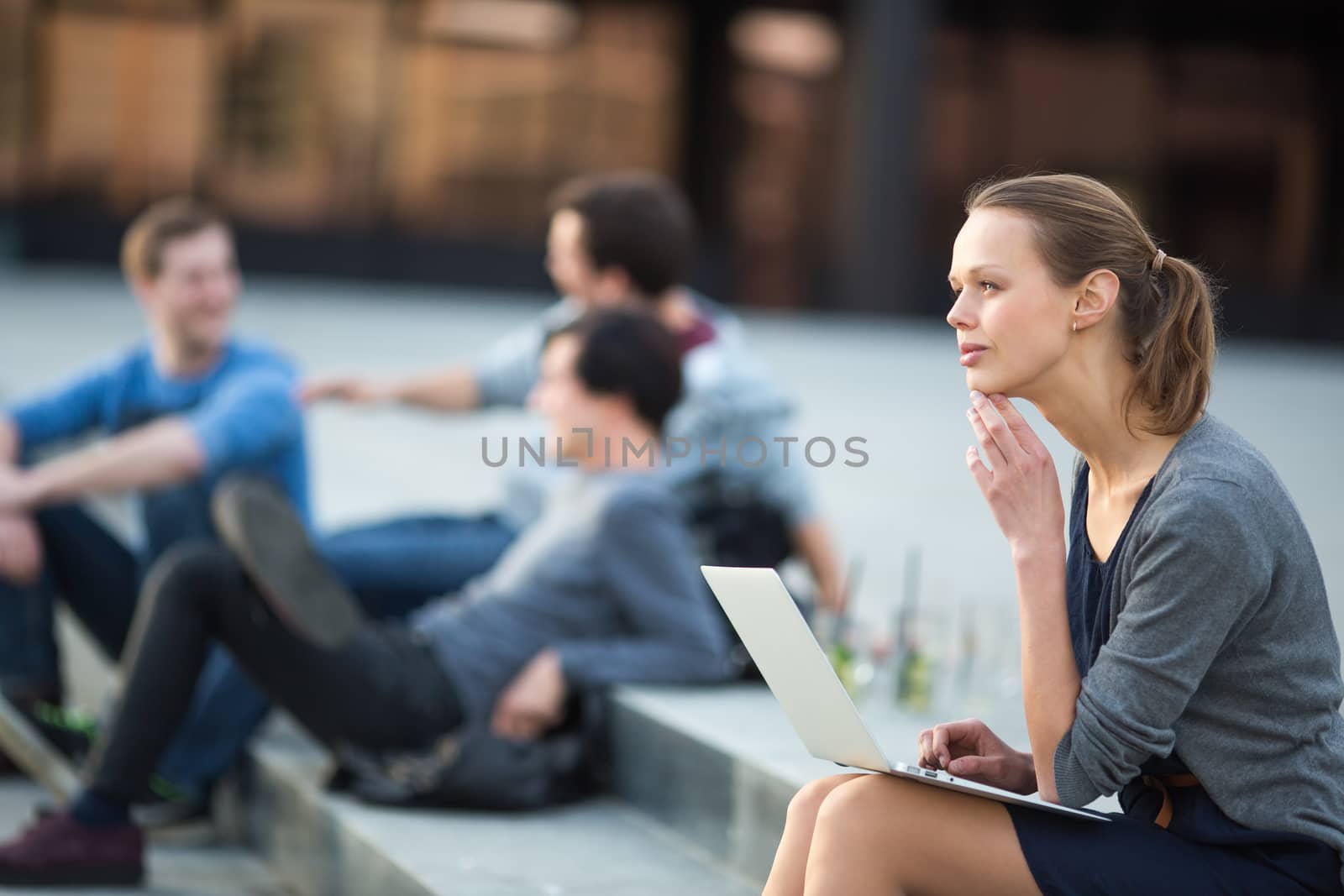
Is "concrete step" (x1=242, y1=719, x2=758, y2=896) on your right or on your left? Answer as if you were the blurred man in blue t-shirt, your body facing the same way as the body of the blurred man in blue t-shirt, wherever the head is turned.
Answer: on your left

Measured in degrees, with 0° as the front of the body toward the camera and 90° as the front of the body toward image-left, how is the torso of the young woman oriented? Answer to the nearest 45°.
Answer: approximately 90°

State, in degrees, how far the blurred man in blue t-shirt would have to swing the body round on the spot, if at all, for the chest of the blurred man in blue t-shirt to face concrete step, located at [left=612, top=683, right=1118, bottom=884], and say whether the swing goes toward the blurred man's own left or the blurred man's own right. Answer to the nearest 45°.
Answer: approximately 90° to the blurred man's own left

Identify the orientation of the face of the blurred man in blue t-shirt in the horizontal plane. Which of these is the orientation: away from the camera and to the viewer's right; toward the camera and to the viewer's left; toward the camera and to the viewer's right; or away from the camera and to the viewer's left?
toward the camera and to the viewer's right

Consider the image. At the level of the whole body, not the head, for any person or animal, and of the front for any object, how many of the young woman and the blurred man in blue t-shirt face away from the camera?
0
